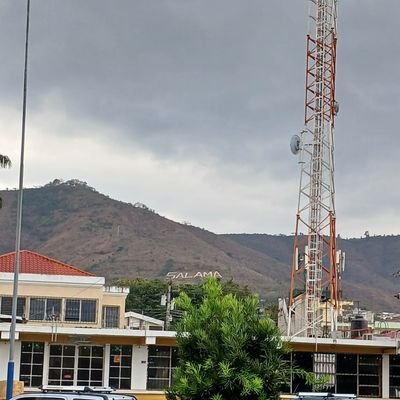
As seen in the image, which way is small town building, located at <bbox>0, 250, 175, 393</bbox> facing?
toward the camera

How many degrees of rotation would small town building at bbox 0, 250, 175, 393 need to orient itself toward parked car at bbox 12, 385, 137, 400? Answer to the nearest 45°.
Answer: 0° — it already faces it
